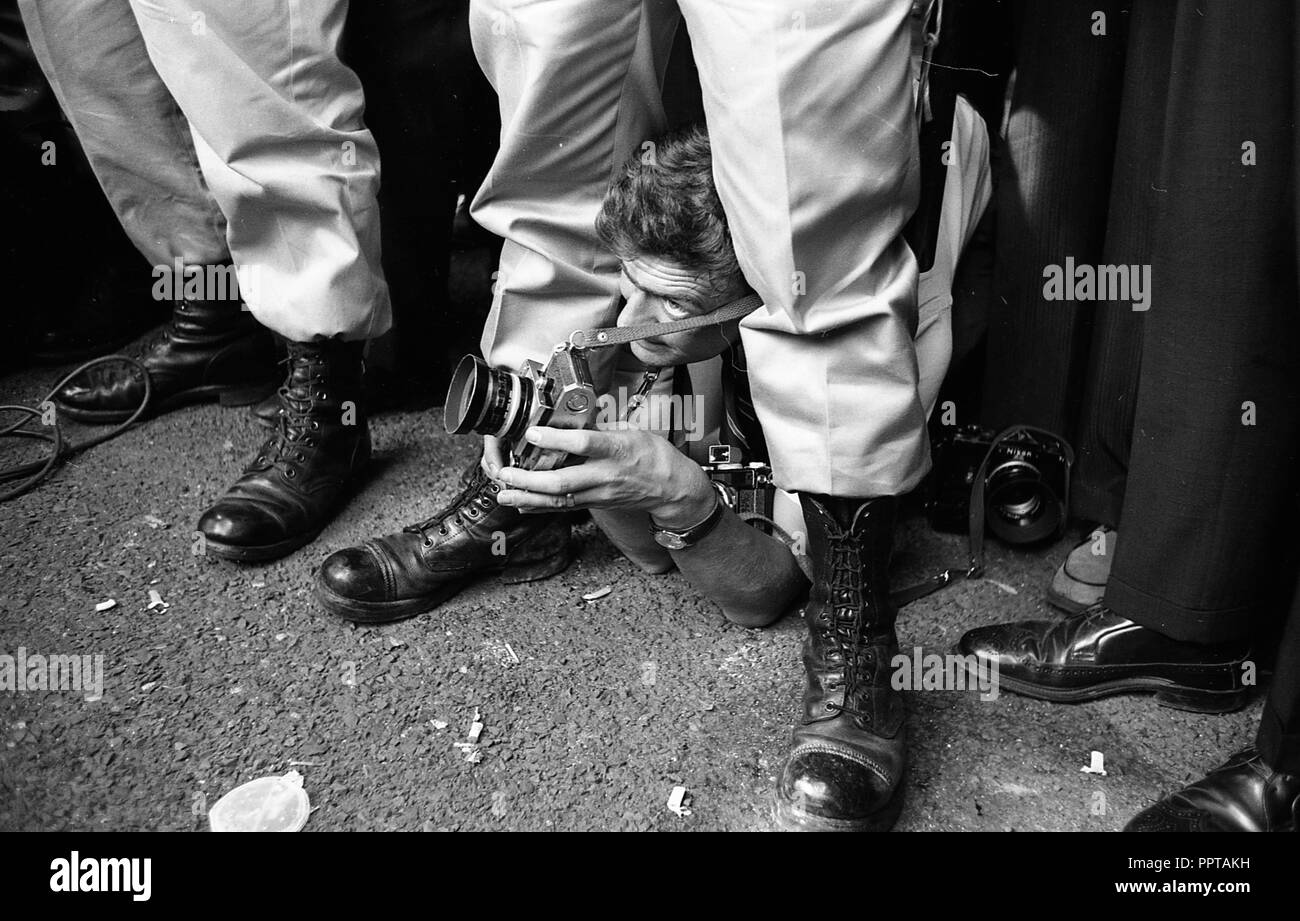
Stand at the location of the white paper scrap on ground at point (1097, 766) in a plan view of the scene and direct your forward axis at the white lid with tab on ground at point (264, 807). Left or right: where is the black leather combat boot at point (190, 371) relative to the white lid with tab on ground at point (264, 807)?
right

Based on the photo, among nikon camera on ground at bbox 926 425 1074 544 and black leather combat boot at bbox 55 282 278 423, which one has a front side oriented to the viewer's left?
the black leather combat boot

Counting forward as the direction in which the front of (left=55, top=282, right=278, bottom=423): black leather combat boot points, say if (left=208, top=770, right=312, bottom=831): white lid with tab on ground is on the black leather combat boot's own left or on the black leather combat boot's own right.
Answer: on the black leather combat boot's own left

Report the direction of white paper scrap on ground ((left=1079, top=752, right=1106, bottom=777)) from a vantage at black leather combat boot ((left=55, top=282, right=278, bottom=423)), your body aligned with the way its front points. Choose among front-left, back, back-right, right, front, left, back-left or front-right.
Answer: back-left

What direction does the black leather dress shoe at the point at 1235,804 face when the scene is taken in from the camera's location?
facing to the left of the viewer

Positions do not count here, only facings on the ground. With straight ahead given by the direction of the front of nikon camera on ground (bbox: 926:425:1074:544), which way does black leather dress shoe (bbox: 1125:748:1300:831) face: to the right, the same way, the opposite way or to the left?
to the right

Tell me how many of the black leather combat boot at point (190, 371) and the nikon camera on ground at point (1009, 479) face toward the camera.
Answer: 1

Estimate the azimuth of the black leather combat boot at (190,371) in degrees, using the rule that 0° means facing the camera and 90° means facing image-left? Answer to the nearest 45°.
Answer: approximately 90°

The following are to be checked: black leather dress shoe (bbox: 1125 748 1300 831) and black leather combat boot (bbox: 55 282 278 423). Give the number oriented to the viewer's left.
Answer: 2

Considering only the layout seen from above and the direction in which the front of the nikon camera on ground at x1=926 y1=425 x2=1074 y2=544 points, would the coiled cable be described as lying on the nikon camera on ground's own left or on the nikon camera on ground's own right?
on the nikon camera on ground's own right

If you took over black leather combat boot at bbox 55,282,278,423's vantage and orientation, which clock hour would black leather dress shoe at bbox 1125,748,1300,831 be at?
black leather dress shoe at bbox 1125,748,1300,831 is roughly at 8 o'clock from black leather combat boot at bbox 55,282,278,423.
